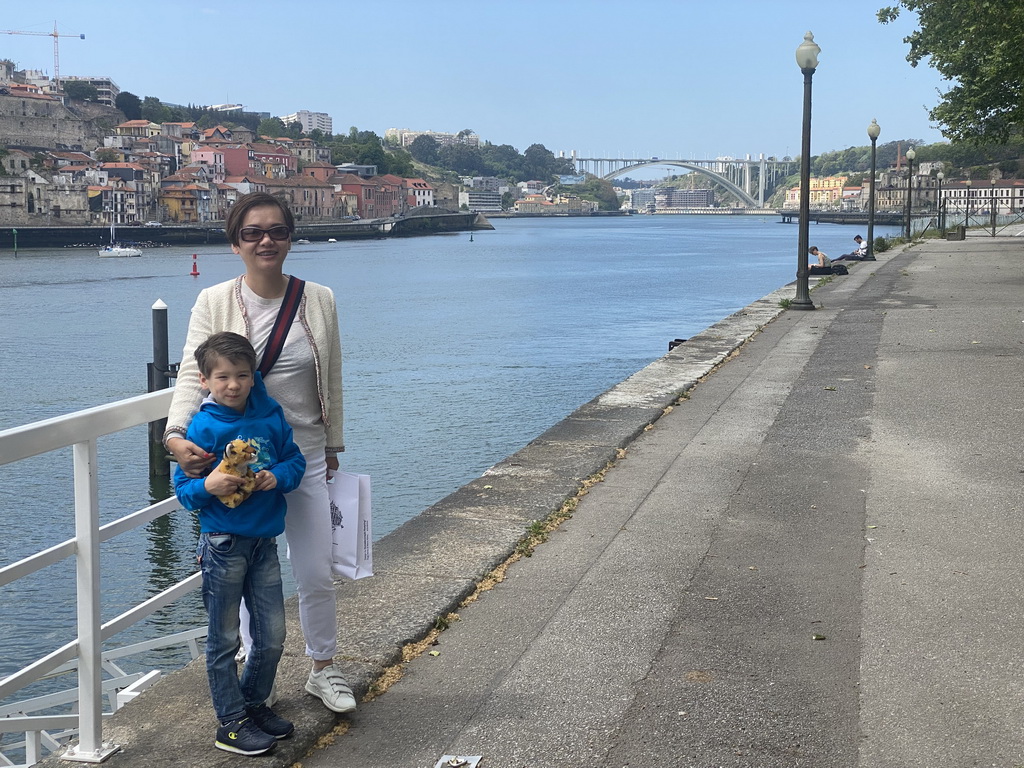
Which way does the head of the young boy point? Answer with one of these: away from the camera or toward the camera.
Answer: toward the camera

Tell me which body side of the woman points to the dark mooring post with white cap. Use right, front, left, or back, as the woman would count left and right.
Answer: back

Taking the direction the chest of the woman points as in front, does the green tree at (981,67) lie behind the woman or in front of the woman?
behind

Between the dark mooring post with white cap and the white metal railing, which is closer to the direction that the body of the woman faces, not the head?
the white metal railing

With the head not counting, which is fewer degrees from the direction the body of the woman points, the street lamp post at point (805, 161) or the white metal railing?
the white metal railing

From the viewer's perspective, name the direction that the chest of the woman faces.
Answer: toward the camera

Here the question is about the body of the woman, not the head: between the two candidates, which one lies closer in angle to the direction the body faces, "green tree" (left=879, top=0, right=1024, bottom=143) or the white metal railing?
the white metal railing

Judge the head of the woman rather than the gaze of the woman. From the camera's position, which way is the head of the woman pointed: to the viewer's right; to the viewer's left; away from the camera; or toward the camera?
toward the camera

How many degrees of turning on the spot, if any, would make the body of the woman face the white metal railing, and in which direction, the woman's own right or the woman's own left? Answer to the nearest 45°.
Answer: approximately 90° to the woman's own right

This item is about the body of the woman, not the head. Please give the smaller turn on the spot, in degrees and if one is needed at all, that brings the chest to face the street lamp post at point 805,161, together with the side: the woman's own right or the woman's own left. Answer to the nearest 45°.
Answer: approximately 135° to the woman's own left
